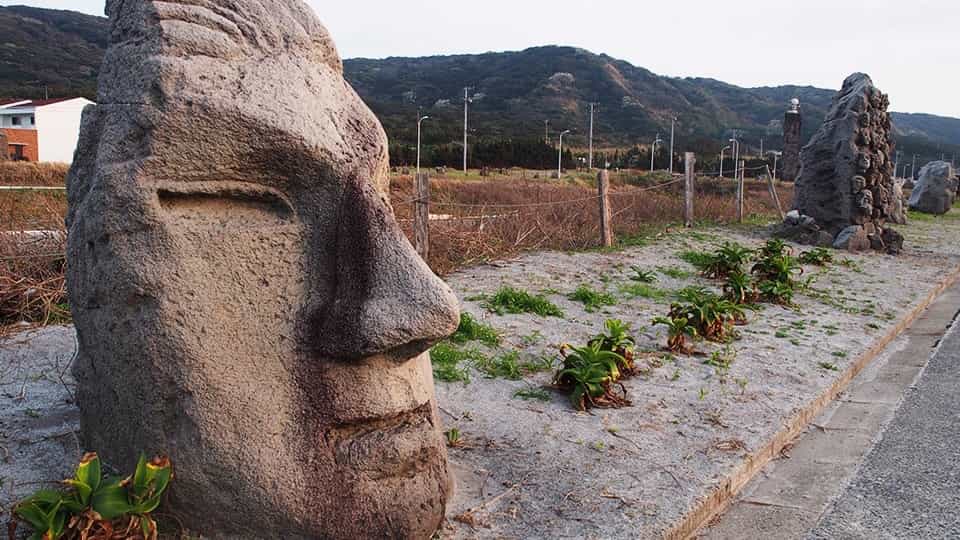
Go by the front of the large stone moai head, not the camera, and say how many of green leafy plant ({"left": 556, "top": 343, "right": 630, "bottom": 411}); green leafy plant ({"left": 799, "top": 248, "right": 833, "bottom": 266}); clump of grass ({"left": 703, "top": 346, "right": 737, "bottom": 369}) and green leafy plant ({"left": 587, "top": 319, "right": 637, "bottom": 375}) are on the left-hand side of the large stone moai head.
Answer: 4

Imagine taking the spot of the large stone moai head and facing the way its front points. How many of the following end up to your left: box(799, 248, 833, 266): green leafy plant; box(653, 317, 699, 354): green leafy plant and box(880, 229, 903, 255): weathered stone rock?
3

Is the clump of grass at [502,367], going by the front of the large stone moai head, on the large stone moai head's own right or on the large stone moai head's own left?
on the large stone moai head's own left

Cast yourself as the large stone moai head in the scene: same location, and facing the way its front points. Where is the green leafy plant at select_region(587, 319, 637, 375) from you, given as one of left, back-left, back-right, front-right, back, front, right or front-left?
left

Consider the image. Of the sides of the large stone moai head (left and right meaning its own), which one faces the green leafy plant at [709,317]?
left

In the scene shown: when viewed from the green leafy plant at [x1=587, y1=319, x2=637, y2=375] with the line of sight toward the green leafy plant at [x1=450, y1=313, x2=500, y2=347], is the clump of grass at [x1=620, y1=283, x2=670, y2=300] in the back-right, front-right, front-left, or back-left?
front-right

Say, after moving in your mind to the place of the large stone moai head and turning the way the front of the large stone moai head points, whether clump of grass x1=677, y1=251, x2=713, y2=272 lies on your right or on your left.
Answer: on your left

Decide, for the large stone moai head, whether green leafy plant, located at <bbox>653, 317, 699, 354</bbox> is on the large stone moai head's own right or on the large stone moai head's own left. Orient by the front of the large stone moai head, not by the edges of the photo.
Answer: on the large stone moai head's own left

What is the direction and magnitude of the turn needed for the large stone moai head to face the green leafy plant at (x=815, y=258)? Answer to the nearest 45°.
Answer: approximately 90° to its left

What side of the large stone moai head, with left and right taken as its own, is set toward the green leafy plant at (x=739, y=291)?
left

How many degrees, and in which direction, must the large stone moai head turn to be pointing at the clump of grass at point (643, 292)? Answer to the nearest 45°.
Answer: approximately 90° to its left

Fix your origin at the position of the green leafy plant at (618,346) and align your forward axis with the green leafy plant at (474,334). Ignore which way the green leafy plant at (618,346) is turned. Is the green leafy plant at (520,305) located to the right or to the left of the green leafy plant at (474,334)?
right

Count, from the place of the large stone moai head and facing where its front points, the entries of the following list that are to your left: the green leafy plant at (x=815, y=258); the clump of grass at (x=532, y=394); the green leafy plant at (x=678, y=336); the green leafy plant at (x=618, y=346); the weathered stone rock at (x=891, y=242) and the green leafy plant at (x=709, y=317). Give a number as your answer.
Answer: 6
